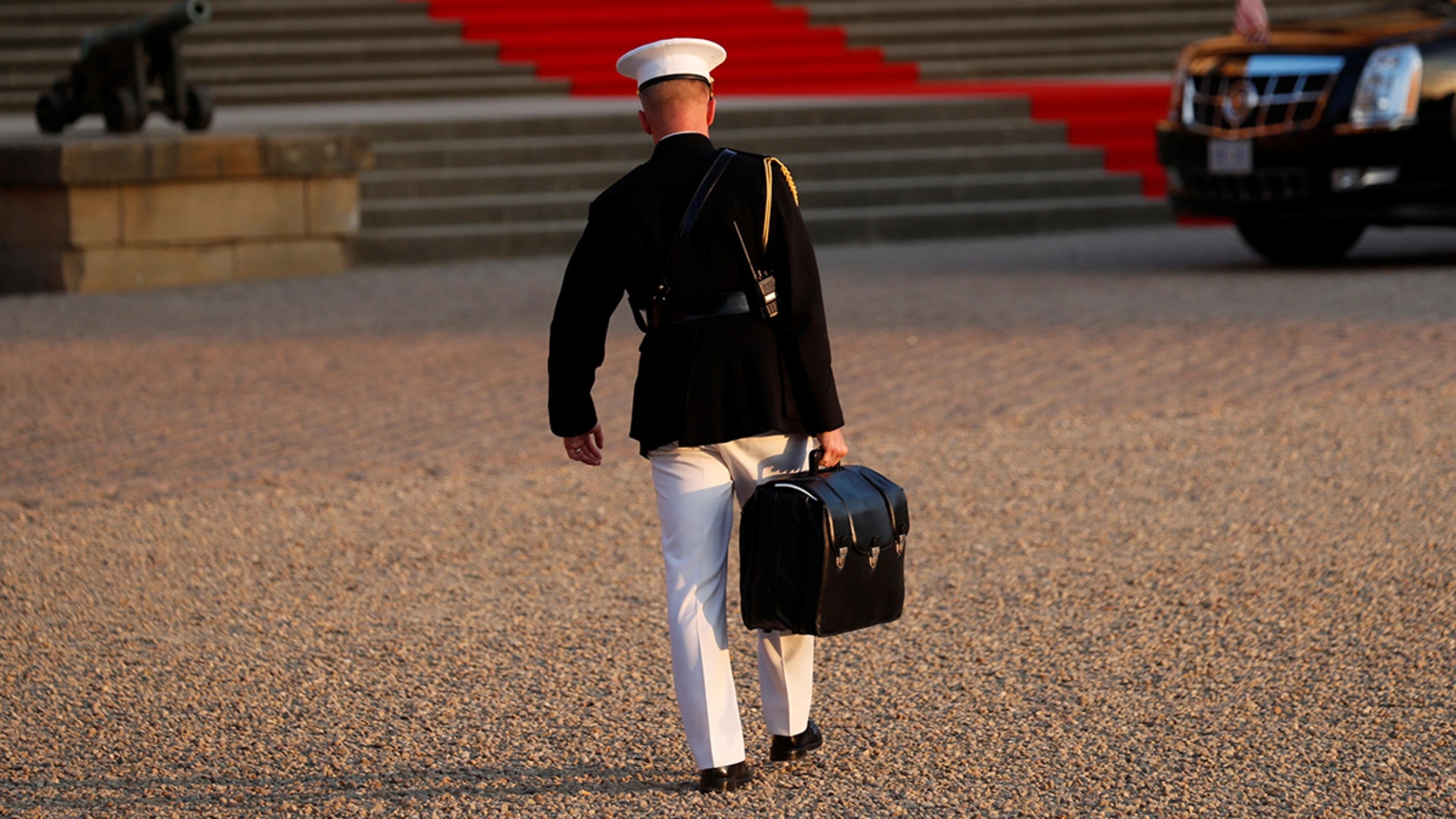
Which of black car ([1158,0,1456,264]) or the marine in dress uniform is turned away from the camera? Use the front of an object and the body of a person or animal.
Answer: the marine in dress uniform

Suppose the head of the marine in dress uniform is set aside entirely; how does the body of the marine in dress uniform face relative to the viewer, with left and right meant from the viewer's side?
facing away from the viewer

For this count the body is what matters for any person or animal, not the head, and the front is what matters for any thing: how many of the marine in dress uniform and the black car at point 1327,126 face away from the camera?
1

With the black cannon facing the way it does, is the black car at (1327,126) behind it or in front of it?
in front

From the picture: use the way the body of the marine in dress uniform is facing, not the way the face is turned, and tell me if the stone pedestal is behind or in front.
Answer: in front

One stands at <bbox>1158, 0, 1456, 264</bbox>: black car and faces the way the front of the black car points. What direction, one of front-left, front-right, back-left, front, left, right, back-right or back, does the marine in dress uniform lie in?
front-left

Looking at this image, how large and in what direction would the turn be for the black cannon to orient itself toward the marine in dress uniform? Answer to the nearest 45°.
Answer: approximately 45° to its right

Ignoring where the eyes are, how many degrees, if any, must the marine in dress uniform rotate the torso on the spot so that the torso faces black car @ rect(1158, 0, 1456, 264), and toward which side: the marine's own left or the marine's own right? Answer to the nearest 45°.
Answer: approximately 45° to the marine's own right

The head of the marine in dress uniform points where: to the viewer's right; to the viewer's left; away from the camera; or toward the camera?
away from the camera

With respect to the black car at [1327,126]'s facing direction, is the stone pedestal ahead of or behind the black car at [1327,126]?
ahead
